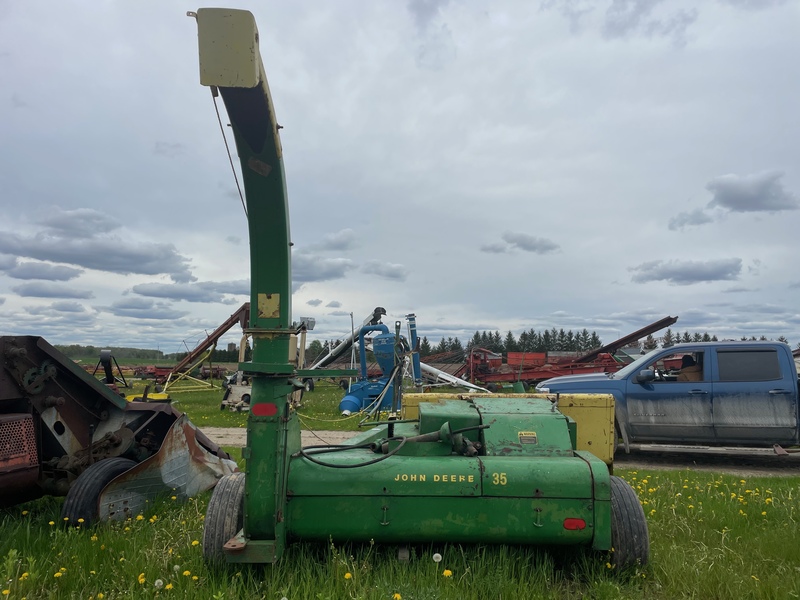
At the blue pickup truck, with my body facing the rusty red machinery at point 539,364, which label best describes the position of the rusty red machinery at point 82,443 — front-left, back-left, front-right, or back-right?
back-left

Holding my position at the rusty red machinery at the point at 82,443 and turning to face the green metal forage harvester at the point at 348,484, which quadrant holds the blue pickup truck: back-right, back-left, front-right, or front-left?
front-left

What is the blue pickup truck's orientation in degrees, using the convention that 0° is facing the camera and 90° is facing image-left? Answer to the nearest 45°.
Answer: approximately 90°

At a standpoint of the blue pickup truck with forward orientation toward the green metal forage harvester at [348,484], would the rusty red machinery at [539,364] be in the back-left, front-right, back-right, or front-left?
back-right

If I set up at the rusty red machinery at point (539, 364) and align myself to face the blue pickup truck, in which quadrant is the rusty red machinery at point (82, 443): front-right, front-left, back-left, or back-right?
front-right

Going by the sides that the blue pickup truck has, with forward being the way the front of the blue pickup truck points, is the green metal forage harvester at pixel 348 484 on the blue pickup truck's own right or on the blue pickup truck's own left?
on the blue pickup truck's own left

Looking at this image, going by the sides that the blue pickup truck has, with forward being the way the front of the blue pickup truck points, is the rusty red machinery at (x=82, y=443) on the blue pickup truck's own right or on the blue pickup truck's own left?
on the blue pickup truck's own left

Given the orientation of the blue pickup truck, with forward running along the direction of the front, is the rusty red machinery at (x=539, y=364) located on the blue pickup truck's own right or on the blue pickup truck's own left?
on the blue pickup truck's own right

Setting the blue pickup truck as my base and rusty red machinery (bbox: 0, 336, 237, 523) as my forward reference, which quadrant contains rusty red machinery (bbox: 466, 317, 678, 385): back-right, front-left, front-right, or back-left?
back-right
